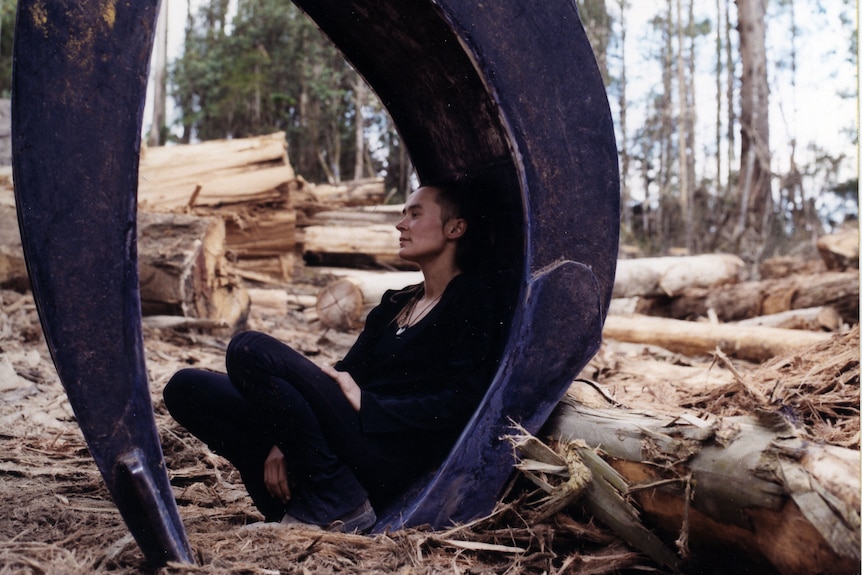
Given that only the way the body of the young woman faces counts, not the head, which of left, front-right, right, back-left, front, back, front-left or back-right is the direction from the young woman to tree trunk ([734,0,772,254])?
back

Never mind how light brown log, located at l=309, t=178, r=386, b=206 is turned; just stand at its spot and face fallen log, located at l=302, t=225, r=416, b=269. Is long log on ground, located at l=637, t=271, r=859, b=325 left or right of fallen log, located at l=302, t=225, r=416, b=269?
left

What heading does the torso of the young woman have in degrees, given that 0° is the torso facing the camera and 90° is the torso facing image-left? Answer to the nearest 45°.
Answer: approximately 45°

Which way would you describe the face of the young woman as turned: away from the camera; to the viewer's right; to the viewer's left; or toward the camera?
to the viewer's left

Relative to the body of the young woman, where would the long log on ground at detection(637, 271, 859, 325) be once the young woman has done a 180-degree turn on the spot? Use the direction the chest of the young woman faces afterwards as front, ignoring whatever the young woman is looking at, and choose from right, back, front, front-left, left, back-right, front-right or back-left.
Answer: front

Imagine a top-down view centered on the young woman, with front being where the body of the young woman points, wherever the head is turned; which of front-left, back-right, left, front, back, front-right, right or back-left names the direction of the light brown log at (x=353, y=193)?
back-right

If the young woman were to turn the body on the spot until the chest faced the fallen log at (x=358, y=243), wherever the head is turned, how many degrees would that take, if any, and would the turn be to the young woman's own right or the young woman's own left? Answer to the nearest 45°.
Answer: approximately 135° to the young woman's own right

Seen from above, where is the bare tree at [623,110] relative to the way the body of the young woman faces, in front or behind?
behind

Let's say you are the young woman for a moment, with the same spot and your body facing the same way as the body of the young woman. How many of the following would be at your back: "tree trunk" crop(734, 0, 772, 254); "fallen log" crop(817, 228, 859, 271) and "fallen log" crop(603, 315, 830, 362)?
3

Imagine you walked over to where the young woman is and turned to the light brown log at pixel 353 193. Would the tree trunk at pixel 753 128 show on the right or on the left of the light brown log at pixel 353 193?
right

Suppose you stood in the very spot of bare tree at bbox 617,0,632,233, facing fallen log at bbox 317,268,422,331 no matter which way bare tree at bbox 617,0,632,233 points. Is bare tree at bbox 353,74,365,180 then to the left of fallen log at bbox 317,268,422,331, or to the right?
right

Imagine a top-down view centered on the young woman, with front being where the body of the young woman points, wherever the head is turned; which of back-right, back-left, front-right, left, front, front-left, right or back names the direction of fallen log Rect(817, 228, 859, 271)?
back

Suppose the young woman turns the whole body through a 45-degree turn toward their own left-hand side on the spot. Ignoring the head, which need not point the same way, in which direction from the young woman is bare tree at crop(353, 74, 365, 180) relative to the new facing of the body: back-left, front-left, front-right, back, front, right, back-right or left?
back
